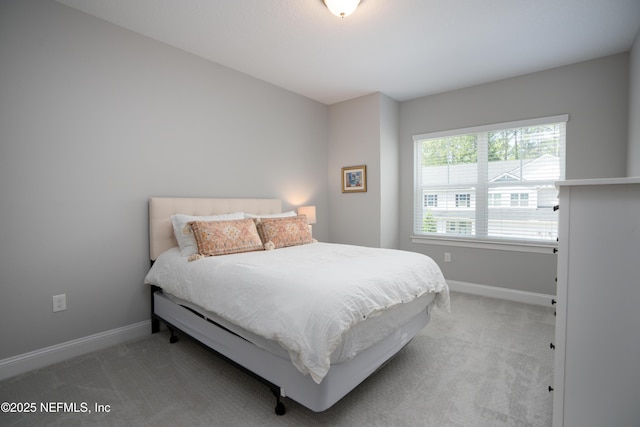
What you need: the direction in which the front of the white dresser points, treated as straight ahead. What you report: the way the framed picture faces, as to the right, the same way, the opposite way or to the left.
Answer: to the left

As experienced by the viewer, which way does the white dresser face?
facing to the left of the viewer

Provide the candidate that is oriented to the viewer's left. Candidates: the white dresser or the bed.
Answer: the white dresser

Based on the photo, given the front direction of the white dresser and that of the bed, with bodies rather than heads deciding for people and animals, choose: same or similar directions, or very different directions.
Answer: very different directions

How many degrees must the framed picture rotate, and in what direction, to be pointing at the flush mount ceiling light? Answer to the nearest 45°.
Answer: approximately 45° to its left

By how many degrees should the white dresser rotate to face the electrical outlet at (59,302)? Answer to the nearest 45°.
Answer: approximately 45° to its left

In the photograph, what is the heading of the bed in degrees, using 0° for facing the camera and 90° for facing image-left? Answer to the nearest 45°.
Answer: approximately 315°

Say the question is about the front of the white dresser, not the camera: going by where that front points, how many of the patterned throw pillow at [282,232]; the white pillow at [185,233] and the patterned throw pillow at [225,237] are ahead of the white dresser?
3

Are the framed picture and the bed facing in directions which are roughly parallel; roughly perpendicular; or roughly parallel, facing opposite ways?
roughly perpendicular

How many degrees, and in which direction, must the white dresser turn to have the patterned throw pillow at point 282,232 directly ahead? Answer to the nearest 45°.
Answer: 0° — it already faces it

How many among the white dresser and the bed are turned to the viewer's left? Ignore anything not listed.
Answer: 1
